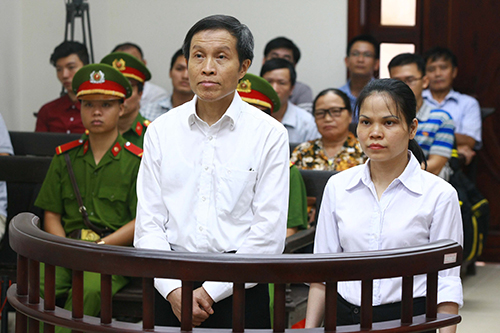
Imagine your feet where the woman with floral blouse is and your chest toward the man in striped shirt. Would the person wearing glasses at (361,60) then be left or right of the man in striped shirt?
left

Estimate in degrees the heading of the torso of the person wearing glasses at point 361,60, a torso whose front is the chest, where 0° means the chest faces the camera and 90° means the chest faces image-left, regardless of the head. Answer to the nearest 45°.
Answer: approximately 0°

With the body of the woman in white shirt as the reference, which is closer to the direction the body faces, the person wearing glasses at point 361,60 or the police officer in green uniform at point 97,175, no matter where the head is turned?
the police officer in green uniform

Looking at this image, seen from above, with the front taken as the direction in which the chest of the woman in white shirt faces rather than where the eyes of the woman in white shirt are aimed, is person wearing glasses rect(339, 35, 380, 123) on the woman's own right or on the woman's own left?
on the woman's own right

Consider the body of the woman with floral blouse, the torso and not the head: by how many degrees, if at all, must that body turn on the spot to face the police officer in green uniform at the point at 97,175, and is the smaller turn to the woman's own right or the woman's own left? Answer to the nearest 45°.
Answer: approximately 45° to the woman's own right

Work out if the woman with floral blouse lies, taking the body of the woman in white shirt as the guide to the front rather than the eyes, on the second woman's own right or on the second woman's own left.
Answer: on the second woman's own right

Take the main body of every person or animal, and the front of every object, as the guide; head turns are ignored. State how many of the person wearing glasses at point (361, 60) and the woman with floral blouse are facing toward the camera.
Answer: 2

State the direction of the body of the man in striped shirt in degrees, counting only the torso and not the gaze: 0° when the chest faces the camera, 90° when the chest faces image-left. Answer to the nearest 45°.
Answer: approximately 45°
